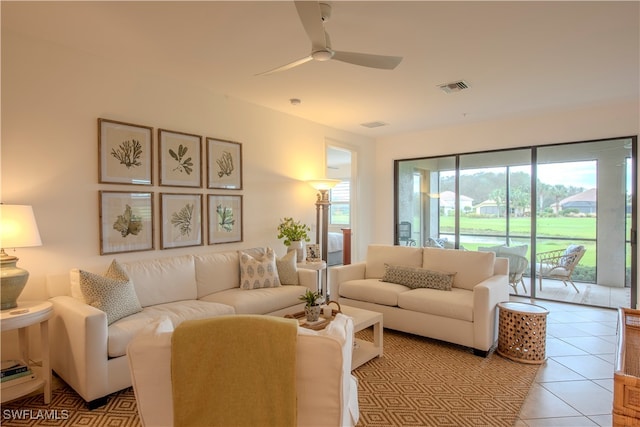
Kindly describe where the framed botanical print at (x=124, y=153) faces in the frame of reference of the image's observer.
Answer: facing the viewer and to the right of the viewer

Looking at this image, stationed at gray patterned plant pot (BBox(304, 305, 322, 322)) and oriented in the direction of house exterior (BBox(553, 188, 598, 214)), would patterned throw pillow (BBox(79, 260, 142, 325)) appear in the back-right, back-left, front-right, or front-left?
back-left

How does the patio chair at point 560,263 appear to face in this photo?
to the viewer's left

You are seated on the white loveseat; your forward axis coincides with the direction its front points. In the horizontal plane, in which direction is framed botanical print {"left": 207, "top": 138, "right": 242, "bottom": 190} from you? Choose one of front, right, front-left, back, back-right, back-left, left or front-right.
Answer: front-right

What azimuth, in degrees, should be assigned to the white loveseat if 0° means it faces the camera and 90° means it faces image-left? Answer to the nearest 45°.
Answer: approximately 45°

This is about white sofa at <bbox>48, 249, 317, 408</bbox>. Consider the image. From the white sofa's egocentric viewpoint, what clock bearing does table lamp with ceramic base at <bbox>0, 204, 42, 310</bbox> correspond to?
The table lamp with ceramic base is roughly at 4 o'clock from the white sofa.

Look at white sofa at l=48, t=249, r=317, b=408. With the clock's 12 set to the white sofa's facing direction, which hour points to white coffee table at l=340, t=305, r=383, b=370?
The white coffee table is roughly at 11 o'clock from the white sofa.

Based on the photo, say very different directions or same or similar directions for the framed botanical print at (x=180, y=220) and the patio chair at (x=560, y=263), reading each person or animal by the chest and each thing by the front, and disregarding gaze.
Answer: very different directions

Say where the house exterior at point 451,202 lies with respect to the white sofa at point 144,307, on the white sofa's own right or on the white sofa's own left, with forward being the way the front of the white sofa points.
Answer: on the white sofa's own left

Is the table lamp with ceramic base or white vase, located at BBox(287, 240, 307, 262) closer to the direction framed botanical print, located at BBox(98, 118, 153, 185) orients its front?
the white vase

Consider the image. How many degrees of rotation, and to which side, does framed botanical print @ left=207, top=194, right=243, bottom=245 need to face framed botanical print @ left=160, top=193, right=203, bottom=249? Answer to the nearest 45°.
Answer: approximately 90° to its right
